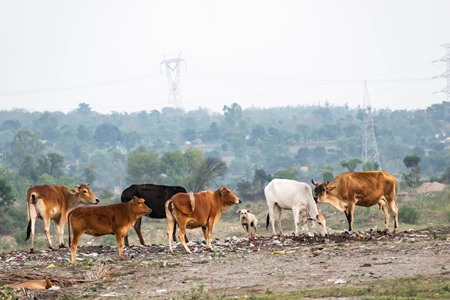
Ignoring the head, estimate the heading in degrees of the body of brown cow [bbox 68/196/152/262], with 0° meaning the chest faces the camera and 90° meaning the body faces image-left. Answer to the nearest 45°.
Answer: approximately 270°

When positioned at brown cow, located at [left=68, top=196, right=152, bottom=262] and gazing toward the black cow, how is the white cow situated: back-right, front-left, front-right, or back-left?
front-right

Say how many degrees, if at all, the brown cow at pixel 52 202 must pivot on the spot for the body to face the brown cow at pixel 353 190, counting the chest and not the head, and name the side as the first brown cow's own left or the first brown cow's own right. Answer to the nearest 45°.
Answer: approximately 45° to the first brown cow's own right

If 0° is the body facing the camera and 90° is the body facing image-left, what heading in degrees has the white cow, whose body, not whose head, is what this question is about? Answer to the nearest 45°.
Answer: approximately 315°

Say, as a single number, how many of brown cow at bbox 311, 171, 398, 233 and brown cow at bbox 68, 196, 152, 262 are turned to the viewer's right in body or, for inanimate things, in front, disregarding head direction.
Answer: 1

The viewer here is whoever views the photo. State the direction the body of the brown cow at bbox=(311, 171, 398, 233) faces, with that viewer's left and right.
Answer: facing to the left of the viewer

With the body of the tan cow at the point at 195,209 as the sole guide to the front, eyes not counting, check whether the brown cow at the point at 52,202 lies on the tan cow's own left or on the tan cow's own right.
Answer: on the tan cow's own left

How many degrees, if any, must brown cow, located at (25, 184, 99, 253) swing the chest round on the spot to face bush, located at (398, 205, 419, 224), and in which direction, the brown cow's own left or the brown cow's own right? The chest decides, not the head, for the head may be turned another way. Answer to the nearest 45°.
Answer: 0° — it already faces it

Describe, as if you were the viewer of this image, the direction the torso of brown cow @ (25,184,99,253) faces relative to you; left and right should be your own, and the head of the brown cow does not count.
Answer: facing away from the viewer and to the right of the viewer
